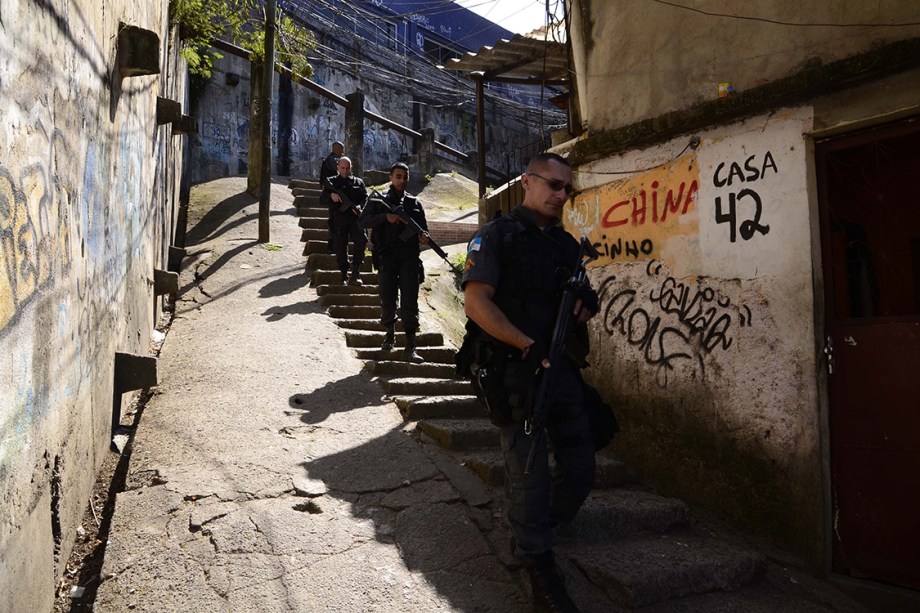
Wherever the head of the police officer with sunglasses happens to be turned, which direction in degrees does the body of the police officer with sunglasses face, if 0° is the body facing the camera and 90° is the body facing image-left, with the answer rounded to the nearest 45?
approximately 315°

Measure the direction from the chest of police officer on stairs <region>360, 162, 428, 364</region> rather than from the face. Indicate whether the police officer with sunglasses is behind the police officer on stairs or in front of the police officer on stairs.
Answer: in front

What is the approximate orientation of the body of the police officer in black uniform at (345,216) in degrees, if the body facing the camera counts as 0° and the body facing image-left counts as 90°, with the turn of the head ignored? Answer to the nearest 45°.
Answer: approximately 0°

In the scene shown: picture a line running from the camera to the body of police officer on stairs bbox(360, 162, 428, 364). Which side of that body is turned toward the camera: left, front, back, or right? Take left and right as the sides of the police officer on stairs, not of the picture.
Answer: front

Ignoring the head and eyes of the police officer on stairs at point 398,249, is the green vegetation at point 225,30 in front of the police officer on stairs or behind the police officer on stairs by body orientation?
behind

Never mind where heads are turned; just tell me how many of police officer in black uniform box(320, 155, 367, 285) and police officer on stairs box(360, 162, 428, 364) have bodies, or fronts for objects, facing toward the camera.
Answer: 2

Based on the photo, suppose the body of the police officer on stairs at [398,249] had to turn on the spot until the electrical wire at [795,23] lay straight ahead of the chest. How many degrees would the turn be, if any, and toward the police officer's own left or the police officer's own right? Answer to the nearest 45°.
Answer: approximately 45° to the police officer's own left
